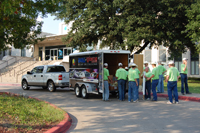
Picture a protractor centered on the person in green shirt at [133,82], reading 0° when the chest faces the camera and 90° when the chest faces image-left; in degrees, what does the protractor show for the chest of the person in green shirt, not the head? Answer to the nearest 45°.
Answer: approximately 180°

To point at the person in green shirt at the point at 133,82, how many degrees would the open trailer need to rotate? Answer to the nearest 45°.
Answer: approximately 180°

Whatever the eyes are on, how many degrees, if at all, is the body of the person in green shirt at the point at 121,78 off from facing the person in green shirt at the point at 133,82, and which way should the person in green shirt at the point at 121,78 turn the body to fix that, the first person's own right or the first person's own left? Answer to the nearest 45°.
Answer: approximately 135° to the first person's own right

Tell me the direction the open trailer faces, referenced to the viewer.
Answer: facing away from the viewer and to the left of the viewer

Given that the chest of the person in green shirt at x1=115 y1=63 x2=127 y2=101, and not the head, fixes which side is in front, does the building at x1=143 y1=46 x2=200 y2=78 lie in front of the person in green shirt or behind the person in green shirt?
in front

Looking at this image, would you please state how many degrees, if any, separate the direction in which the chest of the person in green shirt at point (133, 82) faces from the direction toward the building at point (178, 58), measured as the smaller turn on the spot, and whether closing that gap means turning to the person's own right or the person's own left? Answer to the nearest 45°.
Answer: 0° — they already face it

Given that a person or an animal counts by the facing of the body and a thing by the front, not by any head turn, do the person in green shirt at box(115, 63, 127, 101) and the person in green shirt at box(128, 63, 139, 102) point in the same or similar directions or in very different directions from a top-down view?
same or similar directions

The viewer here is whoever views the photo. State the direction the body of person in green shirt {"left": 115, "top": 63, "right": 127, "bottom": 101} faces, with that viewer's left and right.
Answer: facing away from the viewer

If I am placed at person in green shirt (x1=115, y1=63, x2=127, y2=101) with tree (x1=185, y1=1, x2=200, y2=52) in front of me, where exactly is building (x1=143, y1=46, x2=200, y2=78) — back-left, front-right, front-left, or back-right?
front-left

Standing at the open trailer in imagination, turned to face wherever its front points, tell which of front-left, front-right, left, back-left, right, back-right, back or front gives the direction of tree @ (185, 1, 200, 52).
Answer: right
